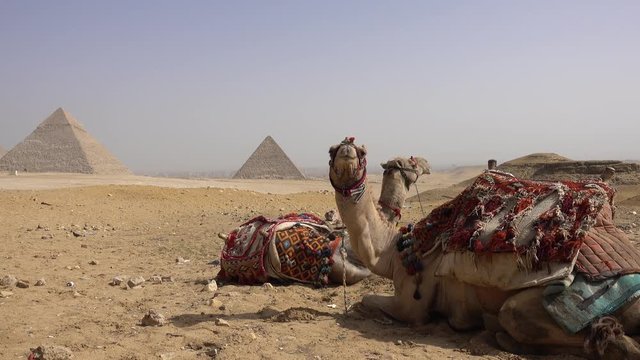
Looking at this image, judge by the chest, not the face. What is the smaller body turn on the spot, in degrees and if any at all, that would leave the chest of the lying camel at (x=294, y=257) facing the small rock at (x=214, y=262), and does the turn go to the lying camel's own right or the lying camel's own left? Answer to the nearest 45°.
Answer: approximately 135° to the lying camel's own left

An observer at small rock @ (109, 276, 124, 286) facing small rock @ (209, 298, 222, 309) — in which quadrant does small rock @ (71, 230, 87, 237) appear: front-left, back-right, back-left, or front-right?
back-left

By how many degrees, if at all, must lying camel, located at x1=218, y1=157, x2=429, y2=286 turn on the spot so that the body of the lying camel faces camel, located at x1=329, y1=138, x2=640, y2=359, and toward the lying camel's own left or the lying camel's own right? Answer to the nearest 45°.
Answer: approximately 45° to the lying camel's own right

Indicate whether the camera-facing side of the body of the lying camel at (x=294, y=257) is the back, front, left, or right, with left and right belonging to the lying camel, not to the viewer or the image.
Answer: right

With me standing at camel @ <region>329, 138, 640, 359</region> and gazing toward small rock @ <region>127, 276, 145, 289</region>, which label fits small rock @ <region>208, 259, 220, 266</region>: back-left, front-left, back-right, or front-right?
front-right

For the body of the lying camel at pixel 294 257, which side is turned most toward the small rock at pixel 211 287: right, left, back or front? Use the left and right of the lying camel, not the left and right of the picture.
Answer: back

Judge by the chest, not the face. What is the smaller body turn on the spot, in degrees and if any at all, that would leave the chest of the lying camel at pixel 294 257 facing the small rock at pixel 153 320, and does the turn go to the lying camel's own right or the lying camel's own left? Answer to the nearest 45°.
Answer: approximately 135° to the lying camel's own right

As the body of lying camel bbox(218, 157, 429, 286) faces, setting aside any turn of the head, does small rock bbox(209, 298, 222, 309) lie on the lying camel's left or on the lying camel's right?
on the lying camel's right

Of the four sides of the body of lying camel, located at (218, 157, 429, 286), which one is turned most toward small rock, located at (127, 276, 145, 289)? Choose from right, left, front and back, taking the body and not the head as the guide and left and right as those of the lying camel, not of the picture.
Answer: back

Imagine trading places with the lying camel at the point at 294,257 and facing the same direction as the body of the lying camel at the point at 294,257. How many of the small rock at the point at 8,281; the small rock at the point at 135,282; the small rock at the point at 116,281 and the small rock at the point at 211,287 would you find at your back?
4

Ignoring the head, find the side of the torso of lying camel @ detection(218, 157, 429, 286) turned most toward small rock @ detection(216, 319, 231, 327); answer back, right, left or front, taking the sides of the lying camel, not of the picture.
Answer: right

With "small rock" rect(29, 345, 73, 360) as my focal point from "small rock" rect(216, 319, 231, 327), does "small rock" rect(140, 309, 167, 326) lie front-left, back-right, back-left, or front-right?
front-right

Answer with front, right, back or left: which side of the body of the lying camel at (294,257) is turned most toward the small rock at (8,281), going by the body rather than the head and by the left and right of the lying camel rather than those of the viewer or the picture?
back
